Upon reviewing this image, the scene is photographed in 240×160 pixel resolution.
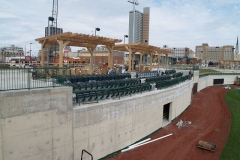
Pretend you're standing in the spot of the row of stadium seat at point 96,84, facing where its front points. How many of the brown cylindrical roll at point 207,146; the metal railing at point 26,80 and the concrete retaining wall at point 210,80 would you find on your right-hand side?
1

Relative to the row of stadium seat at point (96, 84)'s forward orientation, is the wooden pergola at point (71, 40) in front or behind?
behind

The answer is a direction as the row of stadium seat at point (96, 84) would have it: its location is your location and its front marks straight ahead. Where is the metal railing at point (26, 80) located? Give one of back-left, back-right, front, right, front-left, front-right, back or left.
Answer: right

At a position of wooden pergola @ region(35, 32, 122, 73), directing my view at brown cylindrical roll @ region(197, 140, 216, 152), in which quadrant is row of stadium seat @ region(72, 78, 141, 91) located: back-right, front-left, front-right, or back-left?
front-right

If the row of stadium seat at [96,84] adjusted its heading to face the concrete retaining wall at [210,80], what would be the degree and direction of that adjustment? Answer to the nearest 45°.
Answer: approximately 90° to its left

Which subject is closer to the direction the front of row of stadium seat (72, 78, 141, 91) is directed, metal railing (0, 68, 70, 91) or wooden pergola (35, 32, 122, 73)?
the metal railing

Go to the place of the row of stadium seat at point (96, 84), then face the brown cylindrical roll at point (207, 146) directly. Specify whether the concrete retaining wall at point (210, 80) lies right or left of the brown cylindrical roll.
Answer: left

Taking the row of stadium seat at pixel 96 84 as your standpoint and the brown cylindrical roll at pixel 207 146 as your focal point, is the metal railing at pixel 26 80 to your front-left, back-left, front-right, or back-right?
back-right

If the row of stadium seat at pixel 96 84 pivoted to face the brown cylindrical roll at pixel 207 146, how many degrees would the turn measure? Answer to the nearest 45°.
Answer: approximately 45° to its left

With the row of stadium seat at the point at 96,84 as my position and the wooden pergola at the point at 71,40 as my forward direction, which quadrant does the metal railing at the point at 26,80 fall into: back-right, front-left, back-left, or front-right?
back-left

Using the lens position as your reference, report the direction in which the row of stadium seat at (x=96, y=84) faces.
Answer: facing the viewer and to the right of the viewer

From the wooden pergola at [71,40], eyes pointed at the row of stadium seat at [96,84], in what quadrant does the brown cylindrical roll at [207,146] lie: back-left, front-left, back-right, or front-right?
front-left
